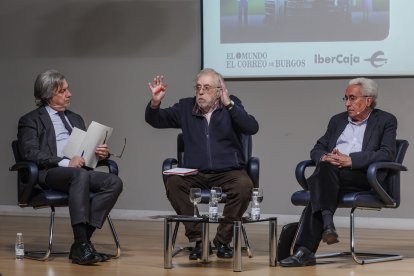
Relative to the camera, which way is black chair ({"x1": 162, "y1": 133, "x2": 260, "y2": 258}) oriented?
toward the camera

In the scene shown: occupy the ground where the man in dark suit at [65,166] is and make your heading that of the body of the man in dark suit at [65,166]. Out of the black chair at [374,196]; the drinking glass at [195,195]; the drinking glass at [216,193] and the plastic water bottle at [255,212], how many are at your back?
0

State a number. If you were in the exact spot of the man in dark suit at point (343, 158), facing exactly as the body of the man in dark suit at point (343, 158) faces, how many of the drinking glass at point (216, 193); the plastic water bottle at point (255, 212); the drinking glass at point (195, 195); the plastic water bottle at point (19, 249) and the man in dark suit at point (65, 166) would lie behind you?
0

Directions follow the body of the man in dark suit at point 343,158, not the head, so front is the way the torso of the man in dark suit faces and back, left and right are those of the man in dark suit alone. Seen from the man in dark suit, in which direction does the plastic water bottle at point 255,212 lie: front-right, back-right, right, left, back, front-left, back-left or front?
front

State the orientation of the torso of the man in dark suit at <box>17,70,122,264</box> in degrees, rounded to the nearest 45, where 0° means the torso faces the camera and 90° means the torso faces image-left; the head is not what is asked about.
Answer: approximately 315°

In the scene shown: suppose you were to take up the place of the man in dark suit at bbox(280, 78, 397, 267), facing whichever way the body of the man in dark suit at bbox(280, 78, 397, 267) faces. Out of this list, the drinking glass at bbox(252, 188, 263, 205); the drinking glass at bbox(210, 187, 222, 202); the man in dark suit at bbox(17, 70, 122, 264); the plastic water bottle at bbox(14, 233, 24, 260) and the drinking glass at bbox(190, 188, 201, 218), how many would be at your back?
0

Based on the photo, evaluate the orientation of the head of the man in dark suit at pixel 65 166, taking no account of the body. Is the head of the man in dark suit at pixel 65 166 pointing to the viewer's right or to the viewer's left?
to the viewer's right

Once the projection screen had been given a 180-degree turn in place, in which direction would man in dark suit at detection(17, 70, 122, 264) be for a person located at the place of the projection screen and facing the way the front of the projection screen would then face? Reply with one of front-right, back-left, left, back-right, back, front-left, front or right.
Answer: back-left

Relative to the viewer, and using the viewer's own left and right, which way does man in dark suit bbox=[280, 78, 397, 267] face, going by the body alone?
facing the viewer and to the left of the viewer

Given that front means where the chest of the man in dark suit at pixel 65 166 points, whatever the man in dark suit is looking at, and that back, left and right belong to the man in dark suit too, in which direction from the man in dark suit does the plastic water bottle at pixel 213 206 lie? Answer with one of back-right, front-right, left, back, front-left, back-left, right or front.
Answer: front

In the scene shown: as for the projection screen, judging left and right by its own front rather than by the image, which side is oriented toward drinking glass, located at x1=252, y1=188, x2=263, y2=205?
front

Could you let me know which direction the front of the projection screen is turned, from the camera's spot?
facing the viewer

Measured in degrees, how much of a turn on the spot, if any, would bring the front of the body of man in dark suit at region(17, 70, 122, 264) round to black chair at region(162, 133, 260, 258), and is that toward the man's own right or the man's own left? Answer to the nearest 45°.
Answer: approximately 45° to the man's own left

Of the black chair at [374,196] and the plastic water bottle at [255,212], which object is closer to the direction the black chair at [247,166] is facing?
the plastic water bottle

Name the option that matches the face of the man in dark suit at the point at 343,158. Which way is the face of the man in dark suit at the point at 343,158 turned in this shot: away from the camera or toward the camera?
toward the camera

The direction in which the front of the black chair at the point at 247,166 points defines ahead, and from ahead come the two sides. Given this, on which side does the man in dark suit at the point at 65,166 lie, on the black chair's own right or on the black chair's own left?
on the black chair's own right

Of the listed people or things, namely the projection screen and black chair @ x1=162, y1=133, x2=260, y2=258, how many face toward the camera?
2

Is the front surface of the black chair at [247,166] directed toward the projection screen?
no

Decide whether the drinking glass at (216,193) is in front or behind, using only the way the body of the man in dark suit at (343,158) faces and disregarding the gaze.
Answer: in front
